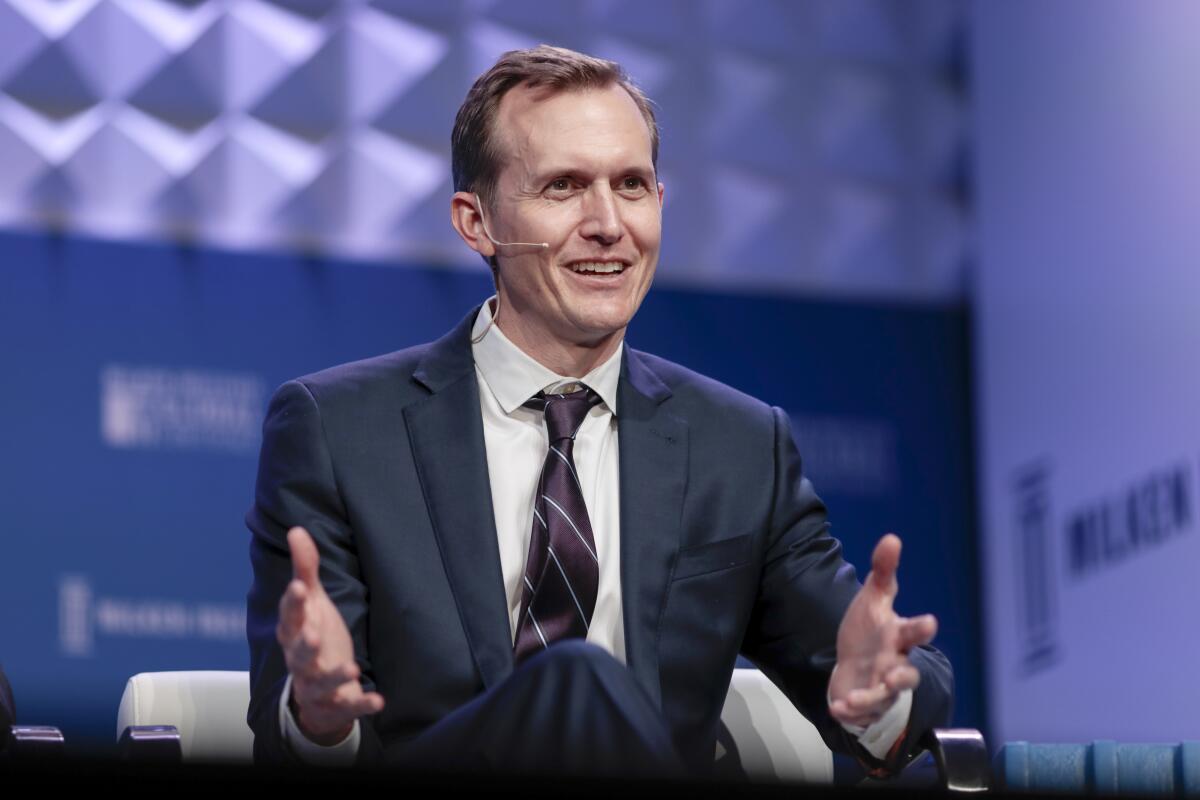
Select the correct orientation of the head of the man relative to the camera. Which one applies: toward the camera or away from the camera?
toward the camera

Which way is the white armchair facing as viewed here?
toward the camera
